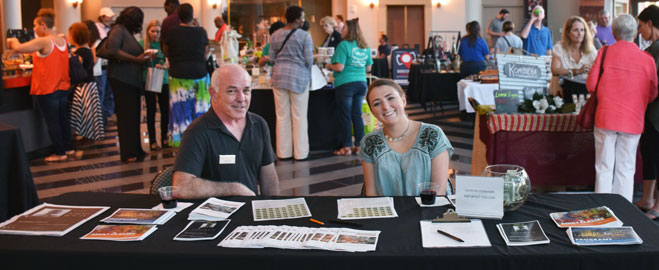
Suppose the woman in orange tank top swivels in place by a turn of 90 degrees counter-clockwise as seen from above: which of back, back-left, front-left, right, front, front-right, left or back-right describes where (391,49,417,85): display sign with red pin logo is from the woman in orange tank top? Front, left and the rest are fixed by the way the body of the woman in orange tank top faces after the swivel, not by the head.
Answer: back

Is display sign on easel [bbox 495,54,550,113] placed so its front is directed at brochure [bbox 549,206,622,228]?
yes

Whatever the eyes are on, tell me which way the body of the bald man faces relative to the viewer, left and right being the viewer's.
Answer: facing the viewer and to the right of the viewer

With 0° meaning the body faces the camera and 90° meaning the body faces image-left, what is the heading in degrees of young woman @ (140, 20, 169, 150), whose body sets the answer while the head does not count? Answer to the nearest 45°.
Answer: approximately 0°

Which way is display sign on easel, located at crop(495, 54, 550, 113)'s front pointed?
toward the camera

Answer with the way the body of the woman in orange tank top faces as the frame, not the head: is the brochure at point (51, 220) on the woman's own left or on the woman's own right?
on the woman's own left

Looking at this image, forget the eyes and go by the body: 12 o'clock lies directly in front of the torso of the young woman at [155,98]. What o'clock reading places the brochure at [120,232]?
The brochure is roughly at 12 o'clock from the young woman.

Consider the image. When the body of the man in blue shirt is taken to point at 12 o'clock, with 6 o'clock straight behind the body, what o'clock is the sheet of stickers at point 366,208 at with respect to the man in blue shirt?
The sheet of stickers is roughly at 12 o'clock from the man in blue shirt.

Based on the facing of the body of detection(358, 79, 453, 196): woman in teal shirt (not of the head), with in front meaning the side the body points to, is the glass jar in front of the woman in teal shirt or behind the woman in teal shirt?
in front

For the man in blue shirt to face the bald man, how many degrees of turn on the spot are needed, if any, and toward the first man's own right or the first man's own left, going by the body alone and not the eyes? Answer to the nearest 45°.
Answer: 0° — they already face them

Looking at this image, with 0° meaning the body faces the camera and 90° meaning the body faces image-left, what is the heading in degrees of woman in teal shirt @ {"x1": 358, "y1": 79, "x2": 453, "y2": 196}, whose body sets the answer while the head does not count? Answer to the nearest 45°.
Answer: approximately 0°

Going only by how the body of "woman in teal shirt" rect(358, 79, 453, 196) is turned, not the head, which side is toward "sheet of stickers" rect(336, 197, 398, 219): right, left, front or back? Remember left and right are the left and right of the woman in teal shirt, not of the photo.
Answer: front

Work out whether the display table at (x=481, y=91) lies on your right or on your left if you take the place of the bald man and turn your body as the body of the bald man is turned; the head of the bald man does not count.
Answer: on your left

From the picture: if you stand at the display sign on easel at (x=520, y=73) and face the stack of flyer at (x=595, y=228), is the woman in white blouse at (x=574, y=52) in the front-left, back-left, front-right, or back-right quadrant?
back-left

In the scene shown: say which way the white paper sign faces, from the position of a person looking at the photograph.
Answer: facing the viewer
